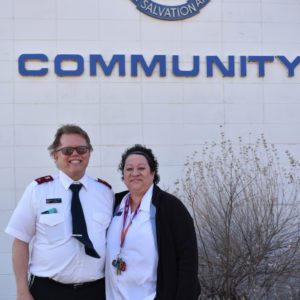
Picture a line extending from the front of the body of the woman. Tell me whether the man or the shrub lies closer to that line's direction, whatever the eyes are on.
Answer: the man

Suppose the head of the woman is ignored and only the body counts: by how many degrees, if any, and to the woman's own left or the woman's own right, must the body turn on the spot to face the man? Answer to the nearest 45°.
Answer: approximately 45° to the woman's own right

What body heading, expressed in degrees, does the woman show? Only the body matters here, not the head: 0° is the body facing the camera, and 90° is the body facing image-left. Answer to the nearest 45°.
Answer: approximately 45°

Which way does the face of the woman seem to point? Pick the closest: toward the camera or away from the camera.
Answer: toward the camera

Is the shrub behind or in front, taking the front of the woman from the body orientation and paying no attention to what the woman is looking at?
behind
